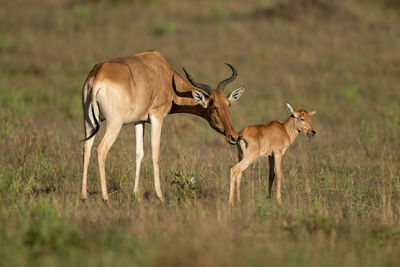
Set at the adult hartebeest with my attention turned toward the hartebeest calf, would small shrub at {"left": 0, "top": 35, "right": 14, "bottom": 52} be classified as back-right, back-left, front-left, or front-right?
back-left

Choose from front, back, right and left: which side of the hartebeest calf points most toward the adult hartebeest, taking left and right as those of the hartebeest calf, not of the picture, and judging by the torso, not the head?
back

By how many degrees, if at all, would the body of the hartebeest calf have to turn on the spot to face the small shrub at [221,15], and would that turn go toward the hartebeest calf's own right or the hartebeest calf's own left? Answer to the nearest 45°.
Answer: approximately 90° to the hartebeest calf's own left

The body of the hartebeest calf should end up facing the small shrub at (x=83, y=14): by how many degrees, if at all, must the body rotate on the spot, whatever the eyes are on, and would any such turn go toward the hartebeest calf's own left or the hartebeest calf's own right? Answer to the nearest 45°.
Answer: approximately 135° to the hartebeest calf's own left

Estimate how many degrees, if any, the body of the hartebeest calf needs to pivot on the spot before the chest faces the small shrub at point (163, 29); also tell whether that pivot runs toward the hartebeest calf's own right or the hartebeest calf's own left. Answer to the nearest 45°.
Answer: approximately 90° to the hartebeest calf's own left

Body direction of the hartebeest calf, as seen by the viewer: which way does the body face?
to the viewer's right

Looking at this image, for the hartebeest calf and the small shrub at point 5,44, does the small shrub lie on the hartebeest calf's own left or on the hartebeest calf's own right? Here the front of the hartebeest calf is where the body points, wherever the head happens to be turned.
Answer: on the hartebeest calf's own left

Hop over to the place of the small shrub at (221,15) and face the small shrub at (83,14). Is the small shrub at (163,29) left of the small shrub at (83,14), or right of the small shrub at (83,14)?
left

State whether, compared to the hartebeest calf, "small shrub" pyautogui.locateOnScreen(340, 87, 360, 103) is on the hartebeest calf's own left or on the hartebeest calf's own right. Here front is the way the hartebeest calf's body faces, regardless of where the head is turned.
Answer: on the hartebeest calf's own left
